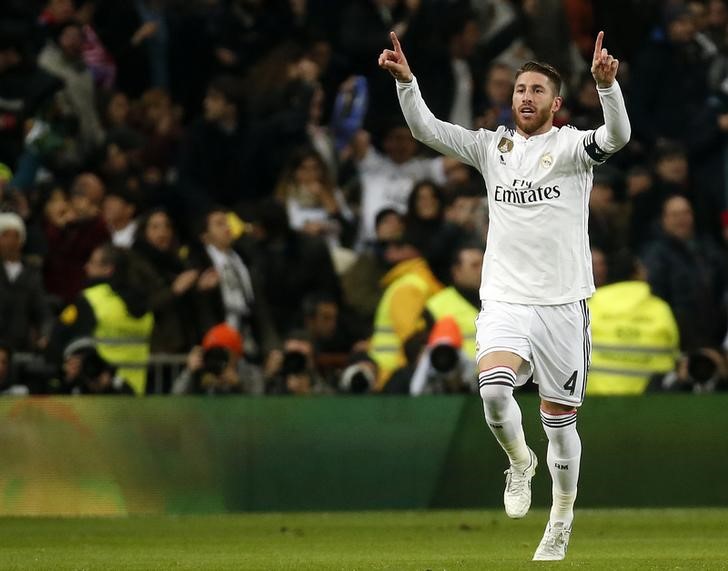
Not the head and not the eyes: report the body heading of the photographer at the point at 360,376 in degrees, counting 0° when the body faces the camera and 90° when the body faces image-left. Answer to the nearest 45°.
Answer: approximately 0°

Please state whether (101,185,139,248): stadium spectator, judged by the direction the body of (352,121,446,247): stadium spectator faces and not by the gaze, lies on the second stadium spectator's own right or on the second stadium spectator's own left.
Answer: on the second stadium spectator's own right
